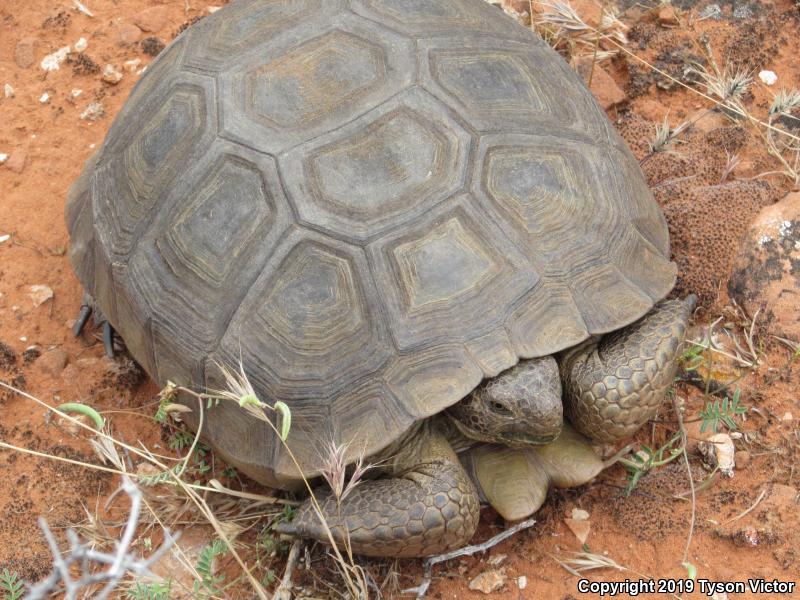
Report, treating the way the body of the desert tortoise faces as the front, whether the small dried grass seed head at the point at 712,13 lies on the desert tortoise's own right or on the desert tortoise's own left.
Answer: on the desert tortoise's own left

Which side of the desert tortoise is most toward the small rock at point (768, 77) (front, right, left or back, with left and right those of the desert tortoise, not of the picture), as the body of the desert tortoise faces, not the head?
left

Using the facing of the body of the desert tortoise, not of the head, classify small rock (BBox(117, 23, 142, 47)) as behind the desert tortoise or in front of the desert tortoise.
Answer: behind

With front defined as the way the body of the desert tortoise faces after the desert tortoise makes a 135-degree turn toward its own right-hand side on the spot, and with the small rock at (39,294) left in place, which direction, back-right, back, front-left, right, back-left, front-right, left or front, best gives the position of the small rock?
front-right

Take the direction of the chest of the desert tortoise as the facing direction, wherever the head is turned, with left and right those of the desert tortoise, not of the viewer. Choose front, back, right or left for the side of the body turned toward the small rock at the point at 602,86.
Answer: left

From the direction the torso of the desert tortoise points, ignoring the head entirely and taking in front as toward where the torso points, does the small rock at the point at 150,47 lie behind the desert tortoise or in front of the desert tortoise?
behind

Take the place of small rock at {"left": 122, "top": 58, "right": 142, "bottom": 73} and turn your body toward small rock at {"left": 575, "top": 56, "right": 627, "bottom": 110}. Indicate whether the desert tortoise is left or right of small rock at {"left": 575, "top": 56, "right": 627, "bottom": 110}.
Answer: right

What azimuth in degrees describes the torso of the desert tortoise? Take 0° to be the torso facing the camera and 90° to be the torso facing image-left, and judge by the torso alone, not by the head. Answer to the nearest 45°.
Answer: approximately 315°

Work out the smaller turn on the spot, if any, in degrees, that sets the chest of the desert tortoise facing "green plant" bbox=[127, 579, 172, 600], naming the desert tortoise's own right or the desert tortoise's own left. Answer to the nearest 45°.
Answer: approximately 90° to the desert tortoise's own right

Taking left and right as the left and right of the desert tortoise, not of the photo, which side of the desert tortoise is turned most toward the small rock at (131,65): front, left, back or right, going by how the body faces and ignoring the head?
back

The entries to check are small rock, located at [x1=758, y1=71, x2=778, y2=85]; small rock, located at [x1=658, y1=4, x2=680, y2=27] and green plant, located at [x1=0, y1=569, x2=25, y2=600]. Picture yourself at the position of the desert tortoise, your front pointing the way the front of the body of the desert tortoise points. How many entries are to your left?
2

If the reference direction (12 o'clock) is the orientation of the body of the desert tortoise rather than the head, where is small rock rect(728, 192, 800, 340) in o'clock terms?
The small rock is roughly at 10 o'clock from the desert tortoise.

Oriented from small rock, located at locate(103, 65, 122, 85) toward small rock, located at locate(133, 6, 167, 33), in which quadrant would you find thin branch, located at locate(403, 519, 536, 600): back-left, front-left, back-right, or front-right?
back-right

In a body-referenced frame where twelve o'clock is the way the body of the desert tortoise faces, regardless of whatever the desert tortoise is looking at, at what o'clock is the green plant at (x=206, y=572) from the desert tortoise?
The green plant is roughly at 3 o'clock from the desert tortoise.
